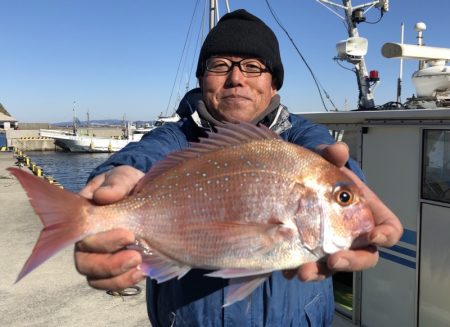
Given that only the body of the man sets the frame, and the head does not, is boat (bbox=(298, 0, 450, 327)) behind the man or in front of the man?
behind

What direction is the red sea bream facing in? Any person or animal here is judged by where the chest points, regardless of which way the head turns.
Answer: to the viewer's right

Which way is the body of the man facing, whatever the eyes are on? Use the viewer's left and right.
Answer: facing the viewer

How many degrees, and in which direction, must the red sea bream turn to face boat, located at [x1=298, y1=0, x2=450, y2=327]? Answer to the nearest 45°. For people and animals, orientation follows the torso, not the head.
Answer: approximately 45° to its left
